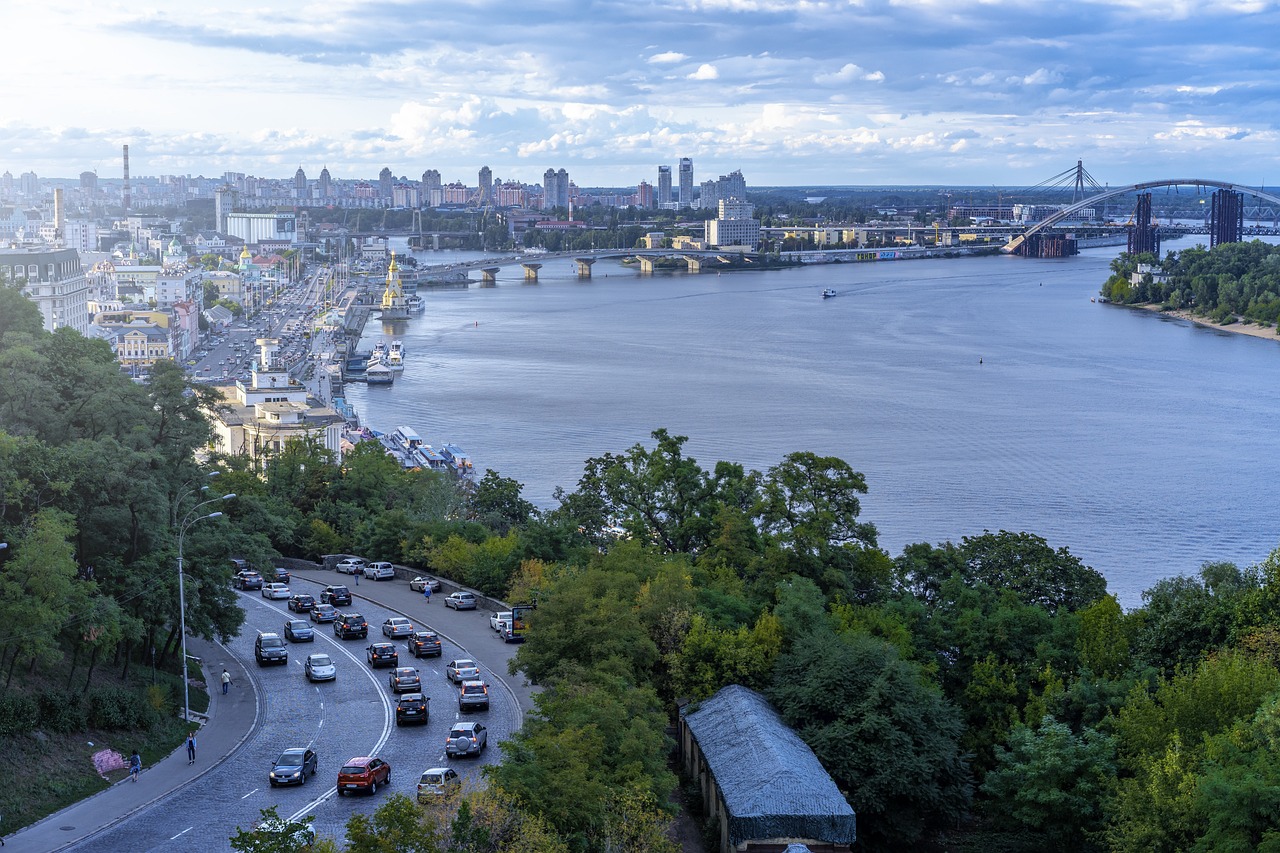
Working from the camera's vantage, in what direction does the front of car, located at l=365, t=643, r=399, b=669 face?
facing away from the viewer and to the left of the viewer

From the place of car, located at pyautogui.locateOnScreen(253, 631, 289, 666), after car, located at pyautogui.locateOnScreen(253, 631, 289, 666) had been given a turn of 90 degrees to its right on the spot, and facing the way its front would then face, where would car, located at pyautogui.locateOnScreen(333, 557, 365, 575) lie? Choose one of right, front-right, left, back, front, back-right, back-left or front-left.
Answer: back-right

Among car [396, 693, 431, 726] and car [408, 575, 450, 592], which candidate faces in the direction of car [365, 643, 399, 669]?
car [396, 693, 431, 726]

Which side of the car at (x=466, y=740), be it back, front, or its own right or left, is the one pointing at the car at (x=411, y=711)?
left

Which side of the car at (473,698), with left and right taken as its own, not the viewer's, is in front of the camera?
back

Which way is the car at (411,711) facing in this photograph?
away from the camera

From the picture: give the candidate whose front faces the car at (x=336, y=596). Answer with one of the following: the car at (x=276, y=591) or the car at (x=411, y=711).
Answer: the car at (x=411, y=711)

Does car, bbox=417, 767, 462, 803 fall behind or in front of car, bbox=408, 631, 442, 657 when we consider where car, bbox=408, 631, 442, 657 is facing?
behind

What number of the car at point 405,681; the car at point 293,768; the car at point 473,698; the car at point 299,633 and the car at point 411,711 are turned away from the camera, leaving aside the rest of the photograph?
3

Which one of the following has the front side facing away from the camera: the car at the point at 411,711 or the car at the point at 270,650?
the car at the point at 411,711

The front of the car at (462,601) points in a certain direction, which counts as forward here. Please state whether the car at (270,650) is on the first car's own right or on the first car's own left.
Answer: on the first car's own left
